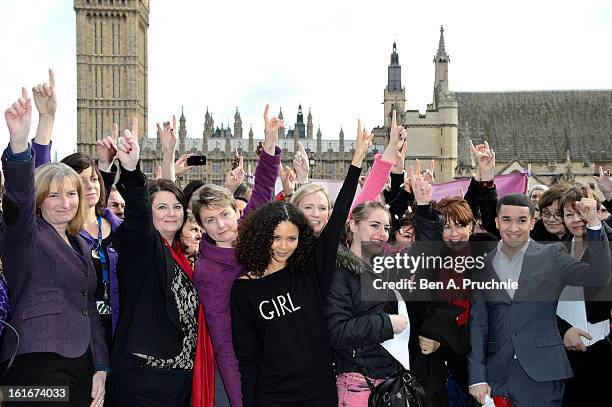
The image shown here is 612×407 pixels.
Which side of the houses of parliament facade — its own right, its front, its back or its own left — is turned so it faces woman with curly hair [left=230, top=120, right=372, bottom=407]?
front

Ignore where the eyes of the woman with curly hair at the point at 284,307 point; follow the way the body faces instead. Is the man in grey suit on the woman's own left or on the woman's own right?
on the woman's own left

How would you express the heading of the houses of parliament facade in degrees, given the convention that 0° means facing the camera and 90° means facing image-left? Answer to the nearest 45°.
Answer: approximately 0°

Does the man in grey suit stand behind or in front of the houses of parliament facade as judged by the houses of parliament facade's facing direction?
in front

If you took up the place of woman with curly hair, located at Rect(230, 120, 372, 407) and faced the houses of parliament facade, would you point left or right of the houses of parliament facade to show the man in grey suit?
right

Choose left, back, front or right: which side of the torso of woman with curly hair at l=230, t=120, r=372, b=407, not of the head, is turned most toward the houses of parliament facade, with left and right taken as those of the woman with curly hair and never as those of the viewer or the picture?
back

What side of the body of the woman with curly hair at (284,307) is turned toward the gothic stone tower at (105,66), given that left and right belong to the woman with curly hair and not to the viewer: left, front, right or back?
back

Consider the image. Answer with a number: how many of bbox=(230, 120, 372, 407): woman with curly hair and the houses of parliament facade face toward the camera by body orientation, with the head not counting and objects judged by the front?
2
